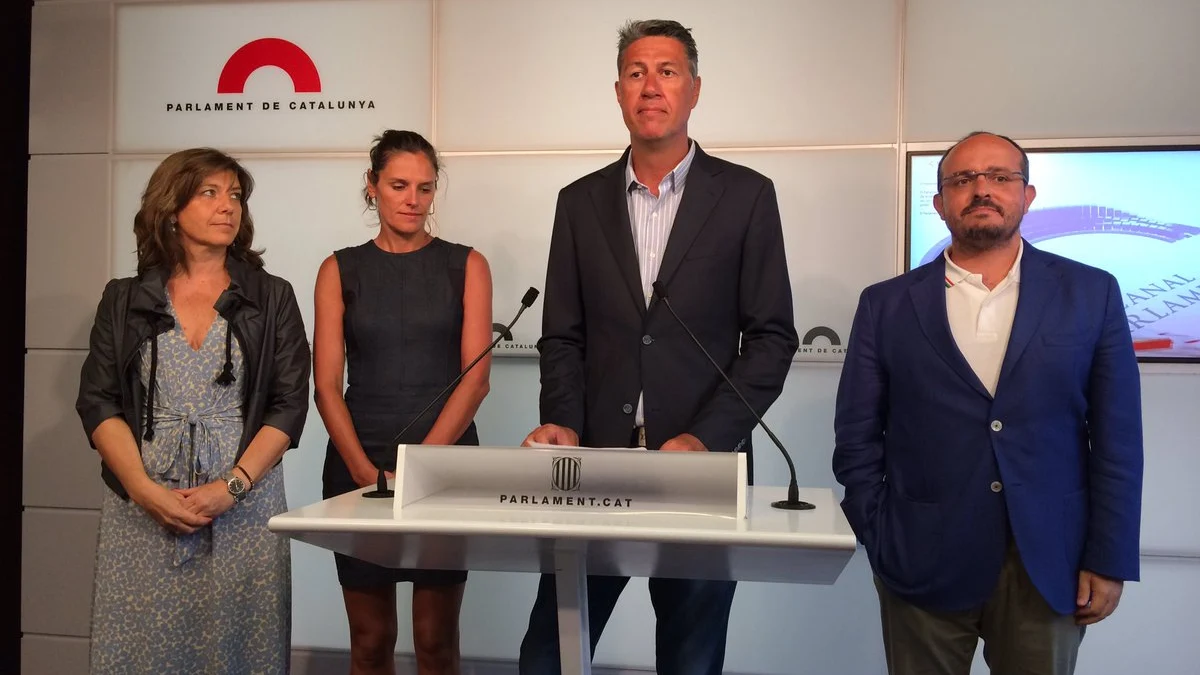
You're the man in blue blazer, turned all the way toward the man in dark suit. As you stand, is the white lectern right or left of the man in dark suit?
left

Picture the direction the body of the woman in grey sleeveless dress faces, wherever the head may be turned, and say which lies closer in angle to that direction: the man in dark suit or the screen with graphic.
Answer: the man in dark suit

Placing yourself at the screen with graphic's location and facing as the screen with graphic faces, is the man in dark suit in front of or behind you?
in front

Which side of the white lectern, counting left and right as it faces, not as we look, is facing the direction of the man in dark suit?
back

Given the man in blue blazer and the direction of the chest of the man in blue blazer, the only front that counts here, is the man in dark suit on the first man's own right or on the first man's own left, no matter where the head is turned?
on the first man's own right

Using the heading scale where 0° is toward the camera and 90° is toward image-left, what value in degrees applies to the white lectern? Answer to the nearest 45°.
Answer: approximately 0°

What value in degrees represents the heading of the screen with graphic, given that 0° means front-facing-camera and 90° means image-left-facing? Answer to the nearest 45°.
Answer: approximately 0°

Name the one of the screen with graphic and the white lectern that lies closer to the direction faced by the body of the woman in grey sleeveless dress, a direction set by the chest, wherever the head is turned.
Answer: the white lectern

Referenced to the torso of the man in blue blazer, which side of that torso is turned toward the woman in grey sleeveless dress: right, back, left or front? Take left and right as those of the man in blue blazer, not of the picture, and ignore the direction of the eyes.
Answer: right

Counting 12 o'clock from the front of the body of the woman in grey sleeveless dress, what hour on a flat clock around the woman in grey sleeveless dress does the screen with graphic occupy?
The screen with graphic is roughly at 9 o'clock from the woman in grey sleeveless dress.
